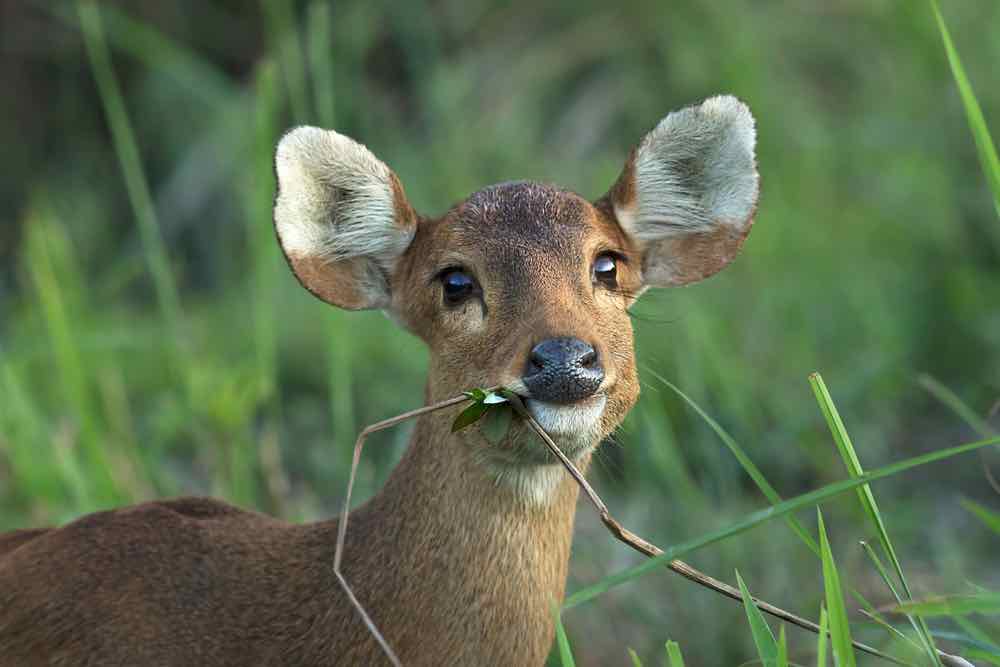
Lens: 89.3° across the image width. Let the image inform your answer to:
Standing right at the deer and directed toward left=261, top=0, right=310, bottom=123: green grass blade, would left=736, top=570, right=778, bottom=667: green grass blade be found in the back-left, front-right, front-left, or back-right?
back-right

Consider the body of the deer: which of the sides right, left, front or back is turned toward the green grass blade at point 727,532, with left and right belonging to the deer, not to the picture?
front

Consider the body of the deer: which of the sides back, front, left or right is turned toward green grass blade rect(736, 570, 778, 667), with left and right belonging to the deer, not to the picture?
front
